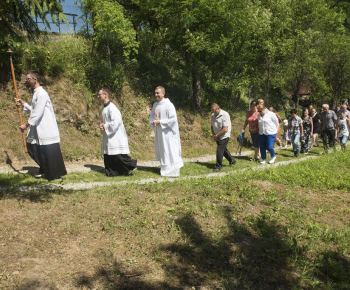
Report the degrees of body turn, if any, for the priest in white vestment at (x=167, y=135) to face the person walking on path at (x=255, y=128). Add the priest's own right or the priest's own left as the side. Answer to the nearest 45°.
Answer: approximately 180°

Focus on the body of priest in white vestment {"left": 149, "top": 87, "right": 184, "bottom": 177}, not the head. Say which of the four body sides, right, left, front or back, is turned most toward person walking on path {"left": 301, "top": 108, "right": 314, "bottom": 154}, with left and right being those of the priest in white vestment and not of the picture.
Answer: back

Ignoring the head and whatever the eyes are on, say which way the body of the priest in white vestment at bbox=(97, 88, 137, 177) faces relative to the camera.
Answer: to the viewer's left

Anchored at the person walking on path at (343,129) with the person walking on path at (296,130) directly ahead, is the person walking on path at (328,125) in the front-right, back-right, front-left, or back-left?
front-right

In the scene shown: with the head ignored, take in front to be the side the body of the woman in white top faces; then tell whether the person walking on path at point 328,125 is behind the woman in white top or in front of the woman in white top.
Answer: behind

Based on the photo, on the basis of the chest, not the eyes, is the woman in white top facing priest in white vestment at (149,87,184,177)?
yes

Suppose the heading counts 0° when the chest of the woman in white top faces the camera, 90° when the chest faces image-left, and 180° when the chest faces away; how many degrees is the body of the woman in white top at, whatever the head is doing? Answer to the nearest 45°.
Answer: approximately 45°

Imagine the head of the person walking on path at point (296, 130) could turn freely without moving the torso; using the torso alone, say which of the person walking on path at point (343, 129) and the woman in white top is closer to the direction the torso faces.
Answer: the woman in white top

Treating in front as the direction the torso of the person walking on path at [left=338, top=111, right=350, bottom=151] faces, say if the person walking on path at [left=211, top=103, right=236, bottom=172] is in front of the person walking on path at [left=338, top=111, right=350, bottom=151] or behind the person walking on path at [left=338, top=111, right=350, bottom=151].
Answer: in front

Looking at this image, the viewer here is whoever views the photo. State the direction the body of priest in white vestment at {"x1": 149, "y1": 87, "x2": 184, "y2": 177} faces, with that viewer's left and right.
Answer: facing the viewer and to the left of the viewer

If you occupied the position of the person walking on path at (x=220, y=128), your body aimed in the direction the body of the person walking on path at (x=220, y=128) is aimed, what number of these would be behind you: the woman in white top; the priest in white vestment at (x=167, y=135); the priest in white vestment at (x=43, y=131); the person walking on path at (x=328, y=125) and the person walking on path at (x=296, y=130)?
3

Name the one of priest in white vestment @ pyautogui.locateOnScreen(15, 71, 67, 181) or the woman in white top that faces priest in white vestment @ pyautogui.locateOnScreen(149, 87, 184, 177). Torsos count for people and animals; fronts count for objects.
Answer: the woman in white top

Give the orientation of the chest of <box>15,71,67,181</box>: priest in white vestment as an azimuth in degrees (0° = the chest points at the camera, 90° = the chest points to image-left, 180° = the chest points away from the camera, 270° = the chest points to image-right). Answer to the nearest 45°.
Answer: approximately 90°

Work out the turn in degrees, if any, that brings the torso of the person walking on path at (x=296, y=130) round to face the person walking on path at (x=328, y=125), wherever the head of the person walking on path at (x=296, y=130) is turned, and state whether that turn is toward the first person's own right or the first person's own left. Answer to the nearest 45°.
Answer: approximately 180°

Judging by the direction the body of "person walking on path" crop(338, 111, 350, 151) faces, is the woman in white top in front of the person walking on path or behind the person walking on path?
in front

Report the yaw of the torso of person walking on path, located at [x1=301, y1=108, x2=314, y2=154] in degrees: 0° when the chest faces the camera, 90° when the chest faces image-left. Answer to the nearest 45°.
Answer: approximately 45°
